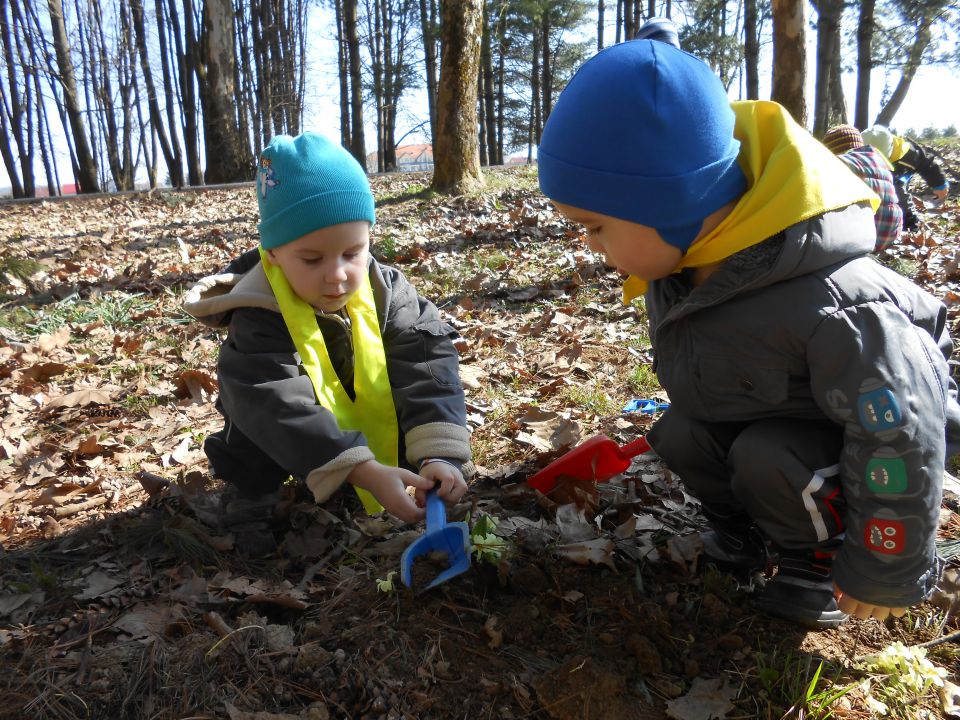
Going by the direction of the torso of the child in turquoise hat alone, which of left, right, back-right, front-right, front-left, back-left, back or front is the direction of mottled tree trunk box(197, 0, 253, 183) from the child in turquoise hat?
back-left

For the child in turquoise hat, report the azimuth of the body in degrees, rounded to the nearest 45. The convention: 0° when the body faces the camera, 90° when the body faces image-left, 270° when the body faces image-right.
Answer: approximately 315°

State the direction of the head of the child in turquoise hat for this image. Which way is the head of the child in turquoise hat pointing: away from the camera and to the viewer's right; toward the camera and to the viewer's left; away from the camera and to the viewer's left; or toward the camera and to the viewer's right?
toward the camera and to the viewer's right

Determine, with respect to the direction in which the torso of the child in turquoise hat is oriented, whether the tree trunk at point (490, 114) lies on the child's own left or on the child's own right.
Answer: on the child's own left

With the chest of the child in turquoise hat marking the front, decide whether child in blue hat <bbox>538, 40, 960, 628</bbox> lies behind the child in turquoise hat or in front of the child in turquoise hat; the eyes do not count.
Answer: in front

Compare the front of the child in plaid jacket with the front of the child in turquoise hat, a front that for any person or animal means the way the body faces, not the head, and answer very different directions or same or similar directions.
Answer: very different directions

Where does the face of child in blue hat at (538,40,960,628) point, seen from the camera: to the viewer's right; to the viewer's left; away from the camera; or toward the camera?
to the viewer's left
